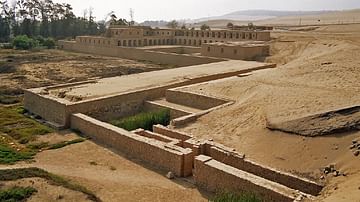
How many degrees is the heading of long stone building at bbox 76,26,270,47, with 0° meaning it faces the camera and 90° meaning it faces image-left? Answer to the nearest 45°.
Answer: approximately 0°

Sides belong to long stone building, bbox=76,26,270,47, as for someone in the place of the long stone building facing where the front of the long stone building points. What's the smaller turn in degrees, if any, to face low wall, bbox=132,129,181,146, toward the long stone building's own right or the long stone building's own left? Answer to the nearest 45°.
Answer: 0° — it already faces it

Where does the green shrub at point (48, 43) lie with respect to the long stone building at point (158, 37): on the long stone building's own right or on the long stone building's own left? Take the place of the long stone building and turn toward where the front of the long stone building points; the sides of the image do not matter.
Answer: on the long stone building's own right

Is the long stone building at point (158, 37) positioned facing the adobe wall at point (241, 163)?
yes

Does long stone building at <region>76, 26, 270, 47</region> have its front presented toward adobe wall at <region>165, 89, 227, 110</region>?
yes

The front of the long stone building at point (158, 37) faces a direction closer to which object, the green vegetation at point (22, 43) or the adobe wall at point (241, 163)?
the adobe wall

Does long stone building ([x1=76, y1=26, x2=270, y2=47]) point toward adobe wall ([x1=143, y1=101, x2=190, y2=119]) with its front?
yes
